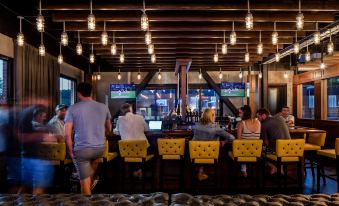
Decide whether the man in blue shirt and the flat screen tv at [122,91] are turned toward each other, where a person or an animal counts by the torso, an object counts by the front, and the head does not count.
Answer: yes

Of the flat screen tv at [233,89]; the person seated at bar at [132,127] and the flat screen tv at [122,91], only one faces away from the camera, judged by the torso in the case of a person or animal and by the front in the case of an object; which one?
the person seated at bar

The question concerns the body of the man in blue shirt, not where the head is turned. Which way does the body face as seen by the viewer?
away from the camera

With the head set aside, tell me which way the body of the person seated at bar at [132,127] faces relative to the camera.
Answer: away from the camera

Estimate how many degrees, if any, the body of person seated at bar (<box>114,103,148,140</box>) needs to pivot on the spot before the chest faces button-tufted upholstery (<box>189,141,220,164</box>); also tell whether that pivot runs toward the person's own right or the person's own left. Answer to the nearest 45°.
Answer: approximately 135° to the person's own right

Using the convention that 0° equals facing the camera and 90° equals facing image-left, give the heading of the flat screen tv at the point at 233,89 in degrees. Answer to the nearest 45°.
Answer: approximately 0°

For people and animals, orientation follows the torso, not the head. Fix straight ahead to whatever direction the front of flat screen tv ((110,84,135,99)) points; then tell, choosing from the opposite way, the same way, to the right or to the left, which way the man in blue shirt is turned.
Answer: the opposite way

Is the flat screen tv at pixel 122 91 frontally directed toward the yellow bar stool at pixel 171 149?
yes

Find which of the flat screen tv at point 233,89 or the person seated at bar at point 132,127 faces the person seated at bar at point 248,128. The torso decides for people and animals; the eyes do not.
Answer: the flat screen tv

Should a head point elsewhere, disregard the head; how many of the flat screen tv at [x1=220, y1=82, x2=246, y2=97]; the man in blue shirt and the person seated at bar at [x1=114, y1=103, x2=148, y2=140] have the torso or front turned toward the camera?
1

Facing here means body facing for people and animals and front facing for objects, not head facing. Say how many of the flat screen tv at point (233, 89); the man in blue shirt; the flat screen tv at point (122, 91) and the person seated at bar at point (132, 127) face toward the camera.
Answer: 2

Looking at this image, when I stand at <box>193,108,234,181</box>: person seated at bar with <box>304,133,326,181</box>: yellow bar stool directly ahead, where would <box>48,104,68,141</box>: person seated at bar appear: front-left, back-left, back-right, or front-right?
back-left
